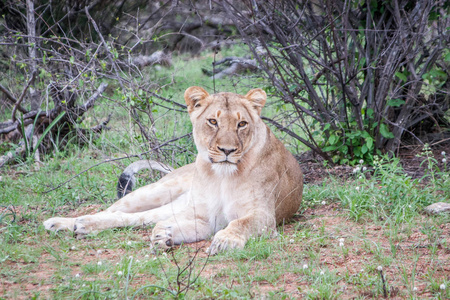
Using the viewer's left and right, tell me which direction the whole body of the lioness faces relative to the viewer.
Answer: facing the viewer
